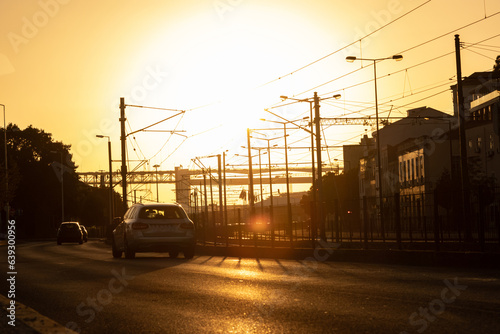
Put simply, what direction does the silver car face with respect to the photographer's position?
facing away from the viewer

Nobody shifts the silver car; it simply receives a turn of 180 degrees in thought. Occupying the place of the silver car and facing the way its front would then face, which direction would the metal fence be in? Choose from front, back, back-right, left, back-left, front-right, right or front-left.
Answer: left
